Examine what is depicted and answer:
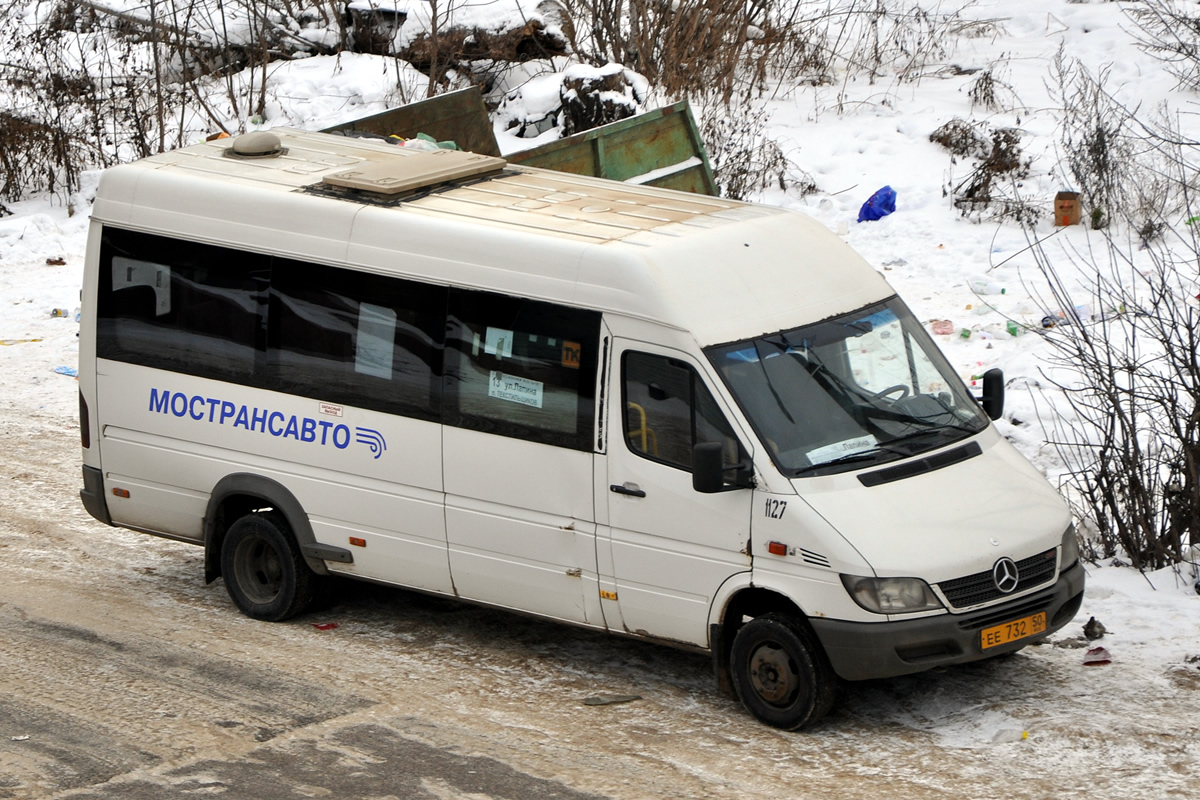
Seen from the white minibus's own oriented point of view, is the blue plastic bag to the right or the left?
on its left

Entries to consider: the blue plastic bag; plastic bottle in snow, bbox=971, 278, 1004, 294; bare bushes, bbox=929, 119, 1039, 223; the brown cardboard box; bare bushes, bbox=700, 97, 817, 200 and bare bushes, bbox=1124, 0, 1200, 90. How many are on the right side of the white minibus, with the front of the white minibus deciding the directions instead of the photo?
0

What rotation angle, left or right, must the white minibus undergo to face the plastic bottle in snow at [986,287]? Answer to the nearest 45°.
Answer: approximately 90° to its left

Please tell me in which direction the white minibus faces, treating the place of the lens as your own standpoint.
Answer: facing the viewer and to the right of the viewer

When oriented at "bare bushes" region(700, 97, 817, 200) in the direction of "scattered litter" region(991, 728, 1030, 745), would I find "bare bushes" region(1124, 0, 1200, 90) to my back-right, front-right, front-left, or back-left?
back-left

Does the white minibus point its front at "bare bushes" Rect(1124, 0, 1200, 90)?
no

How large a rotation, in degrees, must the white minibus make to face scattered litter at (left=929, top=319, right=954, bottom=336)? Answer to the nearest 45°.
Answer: approximately 90° to its left

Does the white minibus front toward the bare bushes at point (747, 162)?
no

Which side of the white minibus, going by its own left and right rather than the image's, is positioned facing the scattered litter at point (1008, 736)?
front

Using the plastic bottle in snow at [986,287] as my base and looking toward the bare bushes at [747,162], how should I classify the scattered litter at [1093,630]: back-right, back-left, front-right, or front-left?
back-left

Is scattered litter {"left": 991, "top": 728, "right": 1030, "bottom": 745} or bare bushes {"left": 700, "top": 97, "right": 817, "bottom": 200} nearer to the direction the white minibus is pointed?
the scattered litter

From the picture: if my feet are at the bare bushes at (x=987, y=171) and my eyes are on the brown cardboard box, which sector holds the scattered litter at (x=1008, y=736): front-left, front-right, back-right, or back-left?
front-right

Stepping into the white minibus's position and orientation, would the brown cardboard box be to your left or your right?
on your left

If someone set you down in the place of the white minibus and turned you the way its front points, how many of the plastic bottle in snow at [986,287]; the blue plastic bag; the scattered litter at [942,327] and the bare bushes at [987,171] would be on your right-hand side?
0
